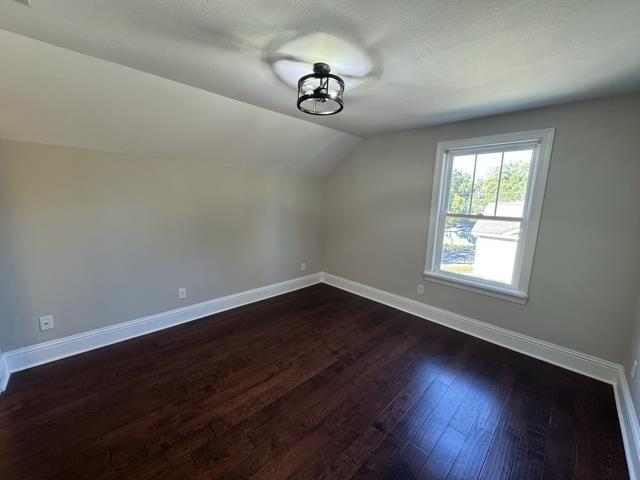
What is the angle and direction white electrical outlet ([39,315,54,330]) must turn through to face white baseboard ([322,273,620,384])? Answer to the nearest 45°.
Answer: approximately 45° to its left

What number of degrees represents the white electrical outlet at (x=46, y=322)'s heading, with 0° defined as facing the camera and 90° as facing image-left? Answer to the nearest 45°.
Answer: approximately 0°

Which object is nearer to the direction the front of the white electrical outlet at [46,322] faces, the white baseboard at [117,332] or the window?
the window

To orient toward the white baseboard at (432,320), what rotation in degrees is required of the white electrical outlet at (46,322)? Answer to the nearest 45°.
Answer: approximately 45° to its left

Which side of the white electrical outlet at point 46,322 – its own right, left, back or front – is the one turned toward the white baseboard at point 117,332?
left

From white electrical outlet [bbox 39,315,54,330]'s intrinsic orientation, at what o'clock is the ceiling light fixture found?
The ceiling light fixture is roughly at 11 o'clock from the white electrical outlet.

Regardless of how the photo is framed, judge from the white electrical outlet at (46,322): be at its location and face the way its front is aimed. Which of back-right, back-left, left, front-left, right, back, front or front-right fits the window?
front-left
